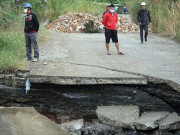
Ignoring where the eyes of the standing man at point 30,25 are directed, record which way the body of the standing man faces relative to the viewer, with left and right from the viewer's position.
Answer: facing the viewer and to the left of the viewer

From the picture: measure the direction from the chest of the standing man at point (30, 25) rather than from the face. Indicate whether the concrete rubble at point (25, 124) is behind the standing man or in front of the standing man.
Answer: in front

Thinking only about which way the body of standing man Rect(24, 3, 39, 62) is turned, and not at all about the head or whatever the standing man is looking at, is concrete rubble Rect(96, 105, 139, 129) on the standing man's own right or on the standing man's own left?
on the standing man's own left

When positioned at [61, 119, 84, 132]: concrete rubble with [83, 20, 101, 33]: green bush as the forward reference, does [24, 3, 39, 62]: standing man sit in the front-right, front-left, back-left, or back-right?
front-left

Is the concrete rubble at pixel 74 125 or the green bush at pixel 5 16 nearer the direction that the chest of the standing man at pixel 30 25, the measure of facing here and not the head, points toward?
the concrete rubble

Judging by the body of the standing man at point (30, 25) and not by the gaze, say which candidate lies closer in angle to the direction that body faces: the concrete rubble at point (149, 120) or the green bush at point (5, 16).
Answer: the concrete rubble

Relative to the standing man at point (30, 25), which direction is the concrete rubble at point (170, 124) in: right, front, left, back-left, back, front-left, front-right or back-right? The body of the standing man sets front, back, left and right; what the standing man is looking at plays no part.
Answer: left

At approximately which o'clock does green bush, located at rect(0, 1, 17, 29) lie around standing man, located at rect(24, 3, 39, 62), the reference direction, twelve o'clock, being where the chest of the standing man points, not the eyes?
The green bush is roughly at 4 o'clock from the standing man.
